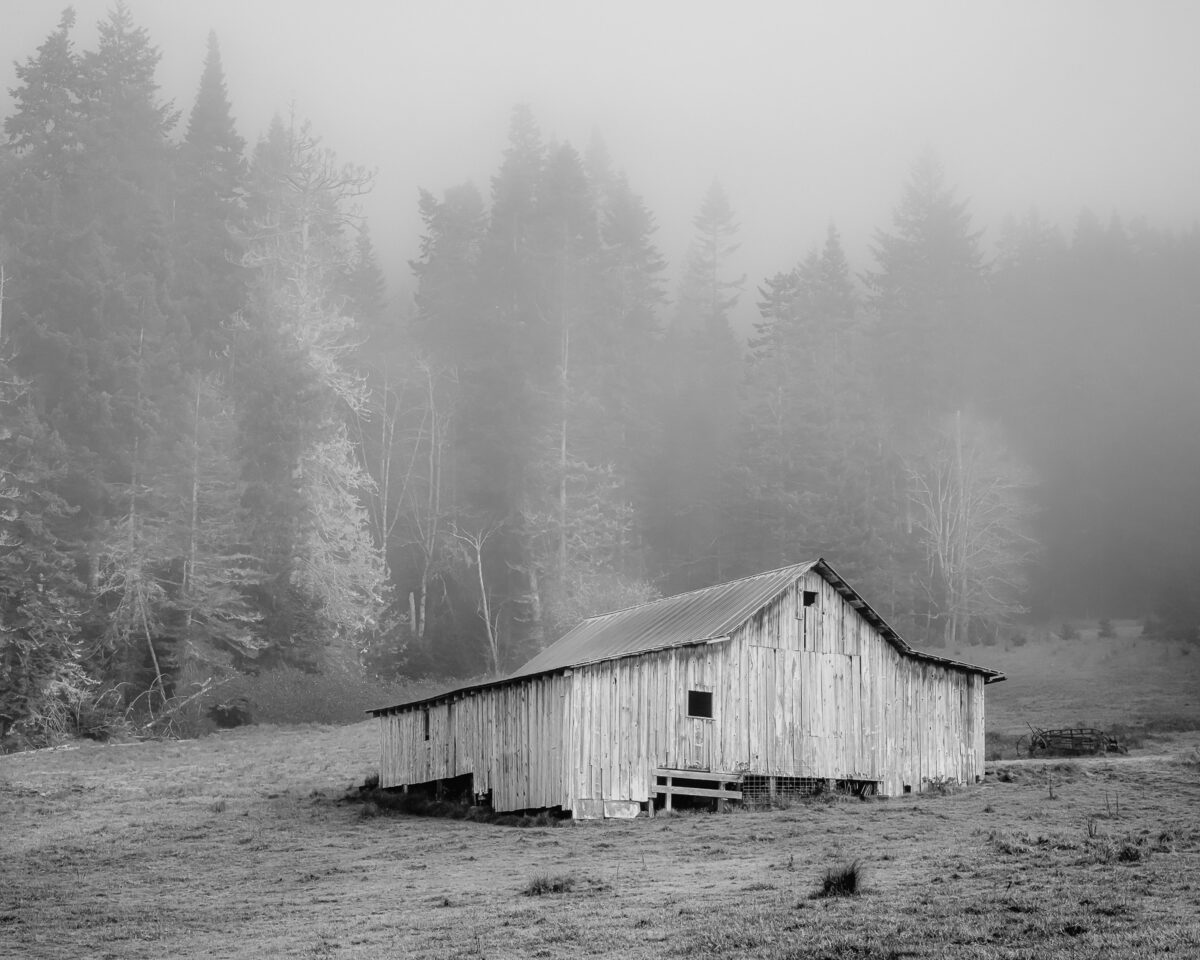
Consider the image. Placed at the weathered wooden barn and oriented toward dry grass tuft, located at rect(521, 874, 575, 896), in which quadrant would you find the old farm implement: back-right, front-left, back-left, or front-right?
back-left

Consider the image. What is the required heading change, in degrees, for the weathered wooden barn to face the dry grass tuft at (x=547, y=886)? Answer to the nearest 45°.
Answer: approximately 45° to its right

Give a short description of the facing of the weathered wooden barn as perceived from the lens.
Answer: facing the viewer and to the right of the viewer

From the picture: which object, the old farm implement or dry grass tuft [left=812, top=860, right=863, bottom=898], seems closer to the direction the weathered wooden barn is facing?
the dry grass tuft

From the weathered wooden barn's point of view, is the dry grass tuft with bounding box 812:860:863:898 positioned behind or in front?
in front

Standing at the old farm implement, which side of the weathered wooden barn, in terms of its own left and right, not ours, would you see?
left

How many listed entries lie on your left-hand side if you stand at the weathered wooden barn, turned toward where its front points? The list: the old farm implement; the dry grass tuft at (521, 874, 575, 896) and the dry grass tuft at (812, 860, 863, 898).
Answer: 1
